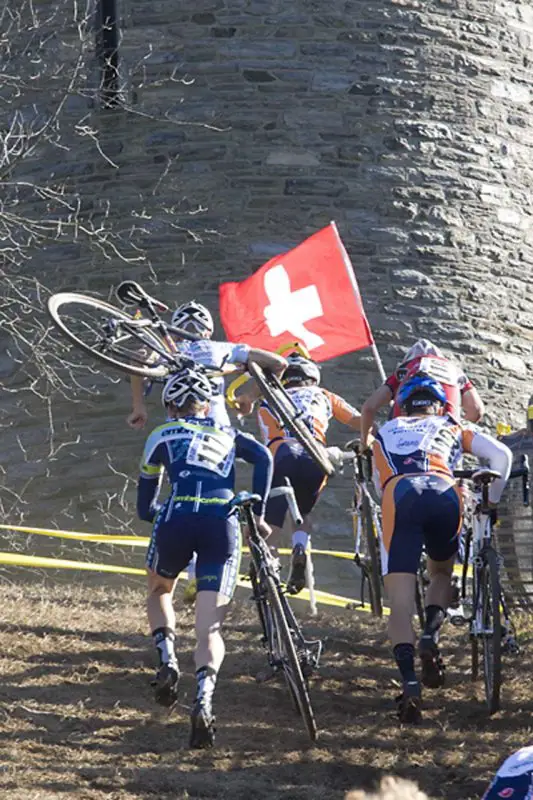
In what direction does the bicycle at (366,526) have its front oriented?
away from the camera

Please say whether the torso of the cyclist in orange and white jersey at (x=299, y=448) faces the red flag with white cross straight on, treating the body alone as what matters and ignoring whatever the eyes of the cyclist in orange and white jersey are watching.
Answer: yes

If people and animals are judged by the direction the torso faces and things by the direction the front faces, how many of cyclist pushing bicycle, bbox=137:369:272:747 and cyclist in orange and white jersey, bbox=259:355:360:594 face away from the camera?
2

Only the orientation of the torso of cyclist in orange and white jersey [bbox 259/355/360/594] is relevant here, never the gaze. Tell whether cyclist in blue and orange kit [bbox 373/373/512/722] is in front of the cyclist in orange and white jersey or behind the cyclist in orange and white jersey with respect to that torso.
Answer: behind

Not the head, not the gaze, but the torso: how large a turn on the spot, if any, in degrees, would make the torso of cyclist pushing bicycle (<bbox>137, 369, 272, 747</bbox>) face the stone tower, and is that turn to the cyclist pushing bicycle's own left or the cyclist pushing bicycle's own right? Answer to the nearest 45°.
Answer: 0° — they already face it

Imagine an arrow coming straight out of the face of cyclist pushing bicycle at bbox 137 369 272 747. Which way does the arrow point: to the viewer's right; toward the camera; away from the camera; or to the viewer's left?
away from the camera

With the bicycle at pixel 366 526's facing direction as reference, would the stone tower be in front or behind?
in front

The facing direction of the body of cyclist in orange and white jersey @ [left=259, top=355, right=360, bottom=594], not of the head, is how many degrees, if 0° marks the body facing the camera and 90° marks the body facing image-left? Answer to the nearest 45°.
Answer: approximately 180°

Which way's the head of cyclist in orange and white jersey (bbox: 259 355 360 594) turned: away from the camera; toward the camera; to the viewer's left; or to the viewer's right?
away from the camera

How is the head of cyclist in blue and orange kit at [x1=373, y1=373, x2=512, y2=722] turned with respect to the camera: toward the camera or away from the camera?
away from the camera

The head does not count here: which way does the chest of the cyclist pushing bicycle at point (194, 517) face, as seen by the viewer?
away from the camera
